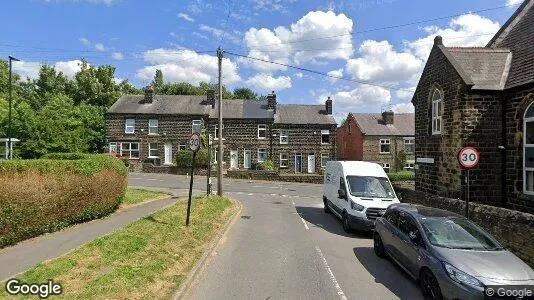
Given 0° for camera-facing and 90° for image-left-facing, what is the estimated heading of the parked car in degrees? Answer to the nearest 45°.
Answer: approximately 315°

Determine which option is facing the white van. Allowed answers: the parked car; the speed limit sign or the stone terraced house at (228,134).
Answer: the stone terraced house

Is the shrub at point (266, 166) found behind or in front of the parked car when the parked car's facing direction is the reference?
behind

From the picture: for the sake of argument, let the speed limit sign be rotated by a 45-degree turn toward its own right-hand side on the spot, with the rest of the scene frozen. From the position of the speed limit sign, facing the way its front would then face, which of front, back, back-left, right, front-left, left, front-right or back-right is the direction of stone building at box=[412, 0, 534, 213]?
back-right

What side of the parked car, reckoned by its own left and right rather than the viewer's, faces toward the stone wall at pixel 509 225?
left

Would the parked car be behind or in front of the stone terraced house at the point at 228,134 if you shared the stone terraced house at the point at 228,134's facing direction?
in front

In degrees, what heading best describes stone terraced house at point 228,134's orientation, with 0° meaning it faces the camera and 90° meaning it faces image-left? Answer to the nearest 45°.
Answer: approximately 0°

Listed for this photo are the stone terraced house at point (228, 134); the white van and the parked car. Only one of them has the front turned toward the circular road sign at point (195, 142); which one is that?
the stone terraced house

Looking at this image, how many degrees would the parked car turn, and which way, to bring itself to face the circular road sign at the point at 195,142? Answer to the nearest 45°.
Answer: approximately 135° to its right

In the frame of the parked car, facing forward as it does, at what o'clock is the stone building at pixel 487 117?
The stone building is roughly at 8 o'clock from the parked car.

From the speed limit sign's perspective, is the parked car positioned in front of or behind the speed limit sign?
in front

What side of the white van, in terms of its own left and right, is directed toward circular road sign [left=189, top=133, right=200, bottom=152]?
right
